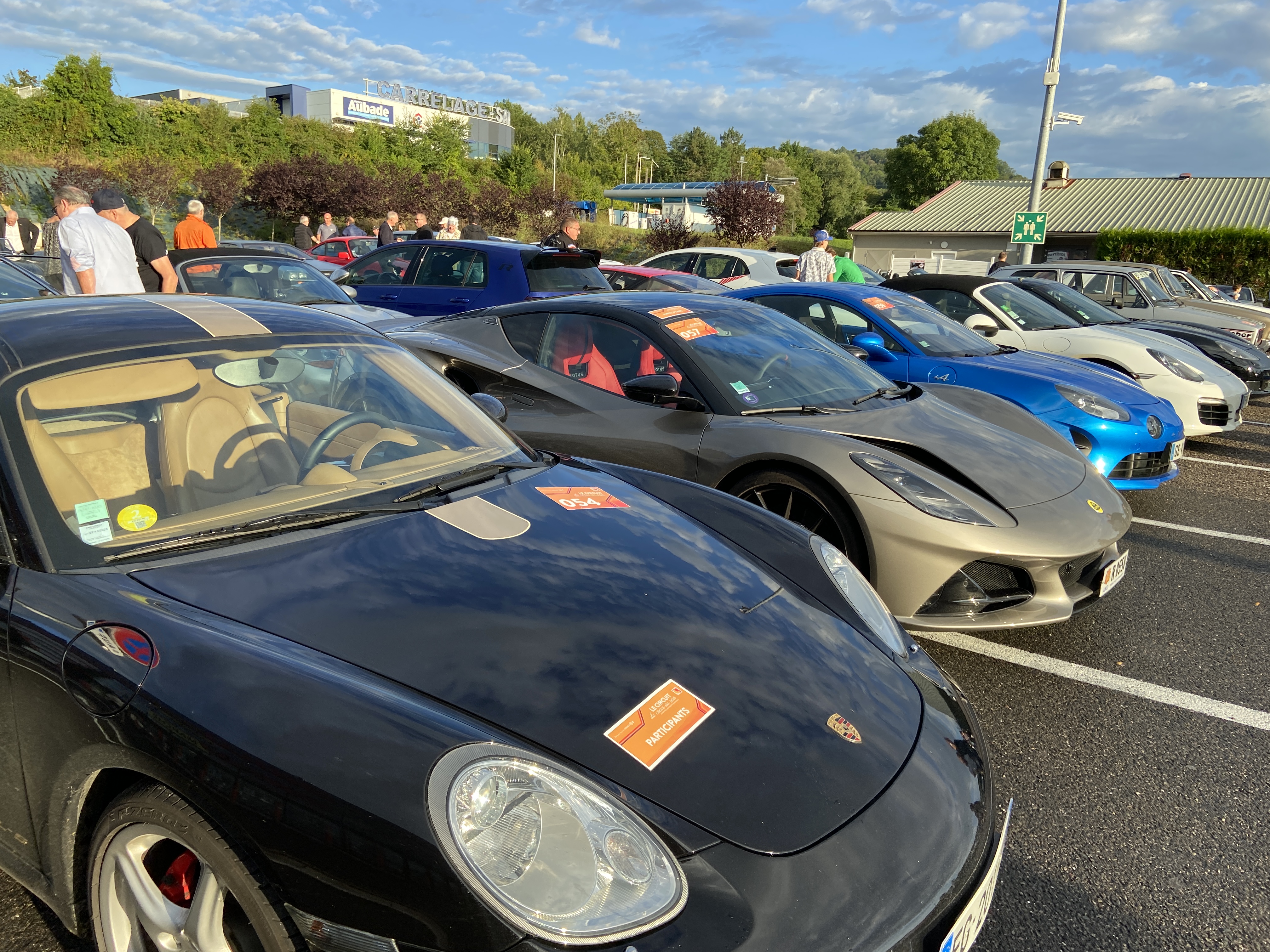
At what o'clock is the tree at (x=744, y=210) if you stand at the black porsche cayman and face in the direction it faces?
The tree is roughly at 8 o'clock from the black porsche cayman.

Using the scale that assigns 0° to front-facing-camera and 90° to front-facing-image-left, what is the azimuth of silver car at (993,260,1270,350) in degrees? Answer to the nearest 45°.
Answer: approximately 315°

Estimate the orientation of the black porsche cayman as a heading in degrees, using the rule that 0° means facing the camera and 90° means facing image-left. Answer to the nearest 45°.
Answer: approximately 315°

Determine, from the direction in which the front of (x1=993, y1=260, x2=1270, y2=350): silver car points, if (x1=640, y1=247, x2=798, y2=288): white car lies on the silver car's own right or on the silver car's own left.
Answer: on the silver car's own right

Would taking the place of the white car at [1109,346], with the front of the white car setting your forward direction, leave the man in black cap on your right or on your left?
on your right

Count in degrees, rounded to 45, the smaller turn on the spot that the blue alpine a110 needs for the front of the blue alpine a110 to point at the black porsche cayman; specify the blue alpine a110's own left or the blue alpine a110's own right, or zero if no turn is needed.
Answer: approximately 45° to the blue alpine a110's own right
